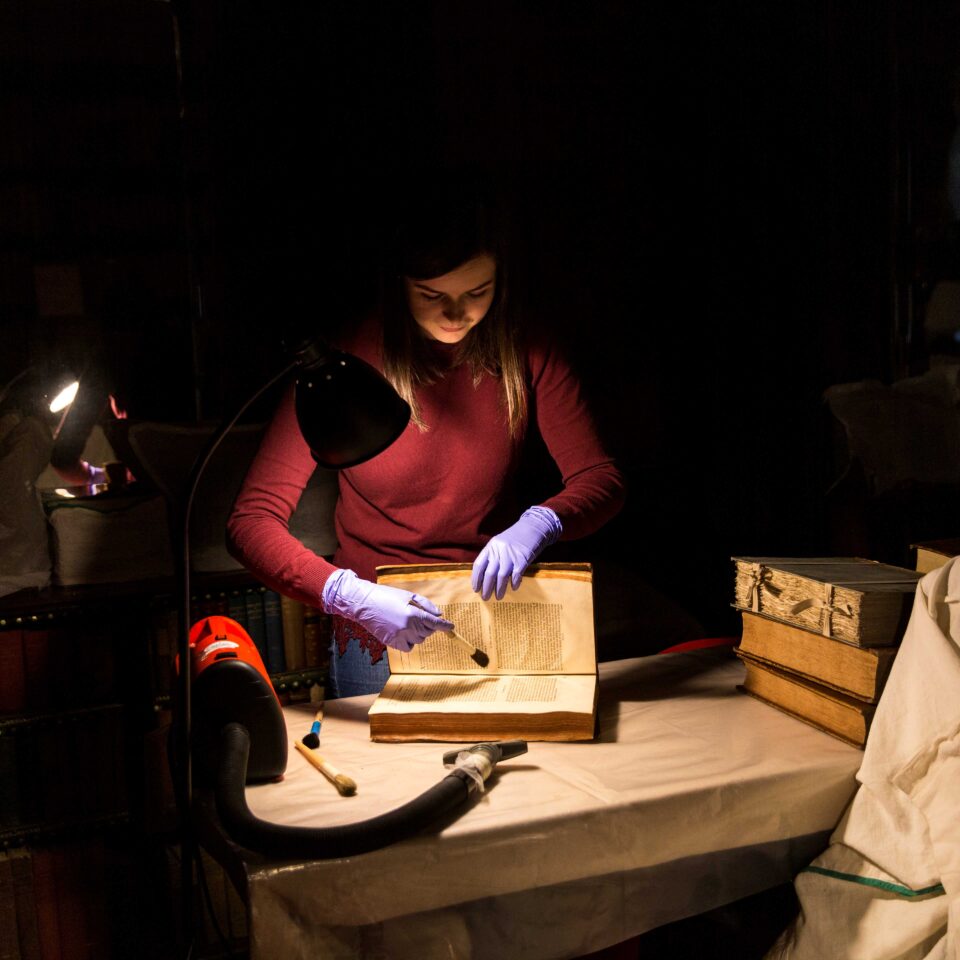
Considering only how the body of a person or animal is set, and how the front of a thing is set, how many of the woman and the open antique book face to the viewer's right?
0

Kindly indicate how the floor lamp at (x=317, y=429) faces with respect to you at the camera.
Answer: facing to the right of the viewer

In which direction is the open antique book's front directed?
toward the camera

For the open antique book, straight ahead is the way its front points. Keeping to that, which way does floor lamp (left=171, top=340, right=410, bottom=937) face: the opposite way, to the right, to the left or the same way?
to the left

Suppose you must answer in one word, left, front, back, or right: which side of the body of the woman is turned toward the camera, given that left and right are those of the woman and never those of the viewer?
front

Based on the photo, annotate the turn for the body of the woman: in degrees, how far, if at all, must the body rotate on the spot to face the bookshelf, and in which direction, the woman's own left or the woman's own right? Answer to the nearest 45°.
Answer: approximately 135° to the woman's own right

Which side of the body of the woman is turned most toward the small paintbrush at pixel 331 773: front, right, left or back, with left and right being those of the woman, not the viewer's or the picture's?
front
